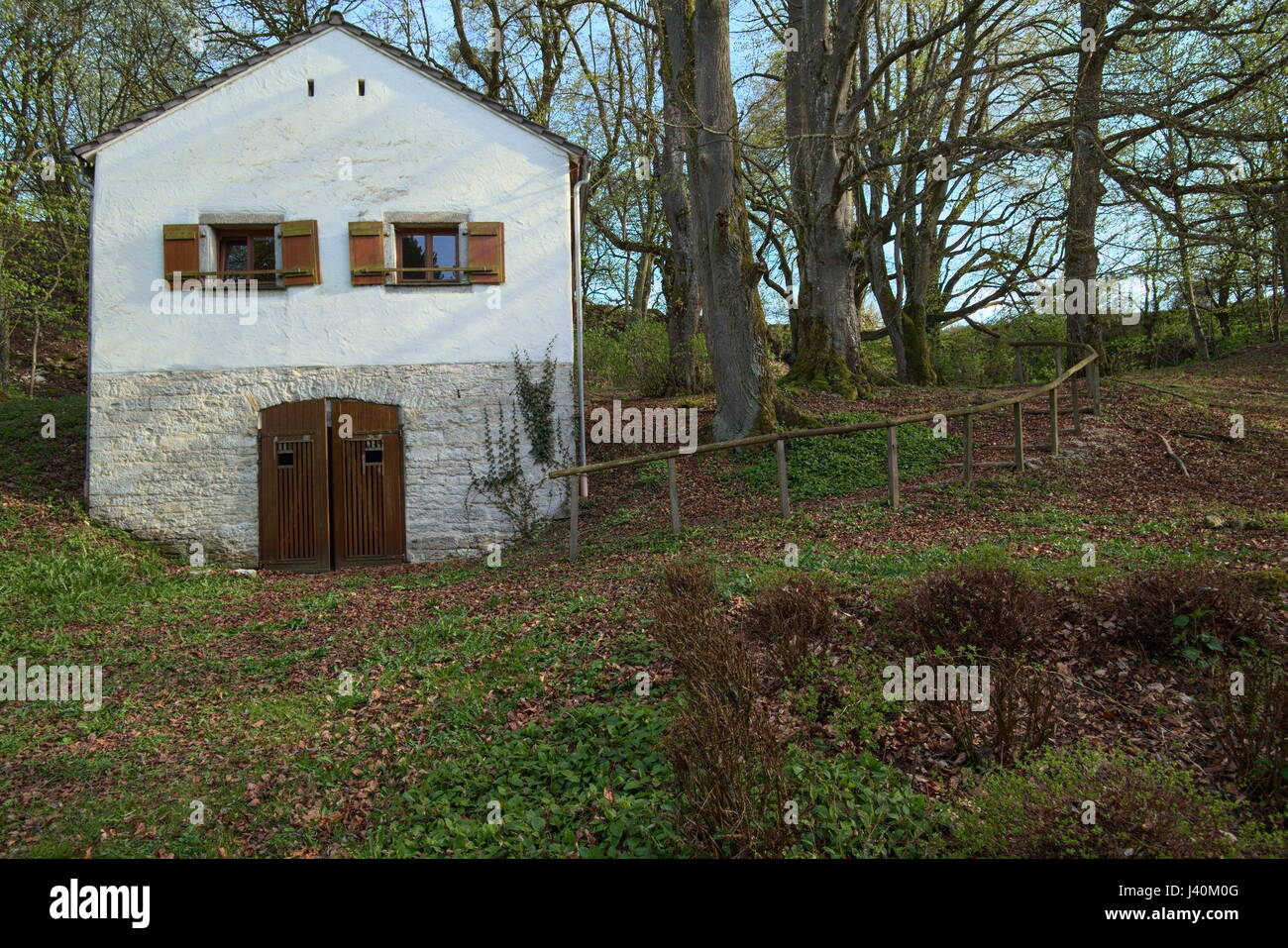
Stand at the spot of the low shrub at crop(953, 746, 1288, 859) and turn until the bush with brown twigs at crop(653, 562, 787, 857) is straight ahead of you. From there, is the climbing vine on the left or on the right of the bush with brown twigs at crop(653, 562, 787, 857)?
right

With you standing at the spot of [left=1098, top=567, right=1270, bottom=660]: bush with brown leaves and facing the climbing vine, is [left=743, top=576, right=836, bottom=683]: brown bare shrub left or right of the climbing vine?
left

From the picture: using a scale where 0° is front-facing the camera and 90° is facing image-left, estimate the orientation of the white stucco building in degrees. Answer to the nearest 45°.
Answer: approximately 0°
